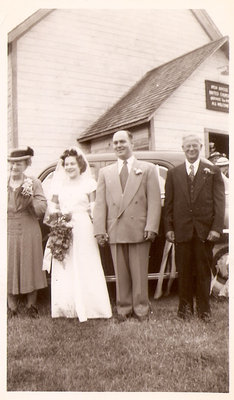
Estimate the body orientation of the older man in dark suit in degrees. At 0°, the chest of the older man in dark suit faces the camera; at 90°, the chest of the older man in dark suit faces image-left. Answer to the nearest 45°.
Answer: approximately 0°

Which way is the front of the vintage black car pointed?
to the viewer's right

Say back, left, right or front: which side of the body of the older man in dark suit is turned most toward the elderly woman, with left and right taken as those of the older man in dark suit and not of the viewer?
right

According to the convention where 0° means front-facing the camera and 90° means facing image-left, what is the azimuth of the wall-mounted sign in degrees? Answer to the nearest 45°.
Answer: approximately 0°
